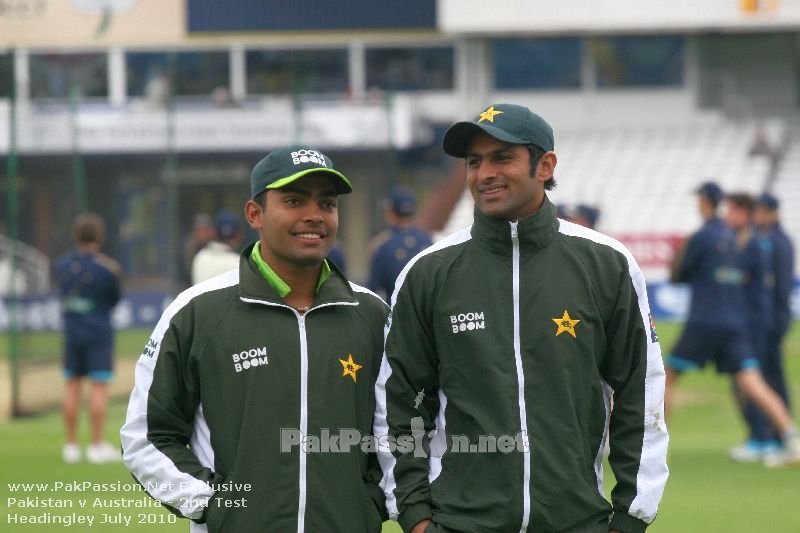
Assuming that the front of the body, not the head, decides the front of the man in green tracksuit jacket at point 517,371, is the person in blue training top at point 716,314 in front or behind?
behind

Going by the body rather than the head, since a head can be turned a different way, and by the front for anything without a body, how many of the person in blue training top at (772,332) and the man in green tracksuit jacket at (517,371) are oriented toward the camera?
1

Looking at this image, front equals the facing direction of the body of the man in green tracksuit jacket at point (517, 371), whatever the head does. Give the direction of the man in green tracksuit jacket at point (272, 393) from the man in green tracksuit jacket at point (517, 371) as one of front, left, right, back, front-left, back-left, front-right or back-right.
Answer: right

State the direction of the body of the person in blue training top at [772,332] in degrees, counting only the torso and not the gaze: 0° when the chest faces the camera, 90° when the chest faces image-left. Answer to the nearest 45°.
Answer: approximately 90°

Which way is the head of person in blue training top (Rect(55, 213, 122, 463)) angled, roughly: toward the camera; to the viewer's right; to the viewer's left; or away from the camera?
away from the camera

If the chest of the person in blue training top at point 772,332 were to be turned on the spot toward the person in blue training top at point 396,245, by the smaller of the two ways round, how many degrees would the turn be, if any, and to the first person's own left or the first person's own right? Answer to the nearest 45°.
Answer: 0° — they already face them

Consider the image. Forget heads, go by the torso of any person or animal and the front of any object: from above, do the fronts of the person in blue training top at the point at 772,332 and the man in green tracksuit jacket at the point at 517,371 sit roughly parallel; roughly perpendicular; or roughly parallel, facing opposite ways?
roughly perpendicular

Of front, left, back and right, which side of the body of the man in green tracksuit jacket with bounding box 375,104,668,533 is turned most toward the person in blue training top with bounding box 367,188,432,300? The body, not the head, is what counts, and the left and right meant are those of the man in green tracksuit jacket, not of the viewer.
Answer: back

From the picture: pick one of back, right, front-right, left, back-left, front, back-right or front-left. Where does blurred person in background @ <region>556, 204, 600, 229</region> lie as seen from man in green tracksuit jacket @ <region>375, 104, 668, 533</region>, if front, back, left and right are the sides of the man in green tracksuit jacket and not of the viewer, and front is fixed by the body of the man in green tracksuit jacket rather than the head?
back

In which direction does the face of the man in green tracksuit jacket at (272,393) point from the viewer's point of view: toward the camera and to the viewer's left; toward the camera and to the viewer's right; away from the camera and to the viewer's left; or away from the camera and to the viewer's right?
toward the camera and to the viewer's right
